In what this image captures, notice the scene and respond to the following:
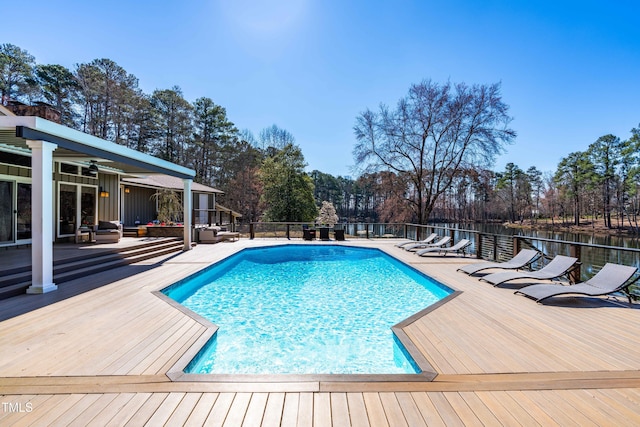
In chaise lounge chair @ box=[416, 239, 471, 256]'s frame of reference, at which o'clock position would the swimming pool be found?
The swimming pool is roughly at 10 o'clock from the chaise lounge chair.

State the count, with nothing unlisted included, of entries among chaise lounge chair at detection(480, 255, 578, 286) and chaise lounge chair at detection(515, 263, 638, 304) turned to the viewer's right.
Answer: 0

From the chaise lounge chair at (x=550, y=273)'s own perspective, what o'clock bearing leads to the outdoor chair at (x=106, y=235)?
The outdoor chair is roughly at 1 o'clock from the chaise lounge chair.

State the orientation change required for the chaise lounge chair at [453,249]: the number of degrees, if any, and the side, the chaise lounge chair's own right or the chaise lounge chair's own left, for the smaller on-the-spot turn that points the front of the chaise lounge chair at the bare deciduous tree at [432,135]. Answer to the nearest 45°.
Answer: approximately 90° to the chaise lounge chair's own right

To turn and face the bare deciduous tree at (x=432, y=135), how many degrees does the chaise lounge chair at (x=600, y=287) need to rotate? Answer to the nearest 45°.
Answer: approximately 90° to its right

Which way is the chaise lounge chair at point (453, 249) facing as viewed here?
to the viewer's left

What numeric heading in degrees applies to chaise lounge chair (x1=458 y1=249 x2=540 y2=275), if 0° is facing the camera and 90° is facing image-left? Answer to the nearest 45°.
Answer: approximately 45°

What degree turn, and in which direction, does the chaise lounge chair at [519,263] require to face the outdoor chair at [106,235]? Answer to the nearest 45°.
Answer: approximately 45° to its right

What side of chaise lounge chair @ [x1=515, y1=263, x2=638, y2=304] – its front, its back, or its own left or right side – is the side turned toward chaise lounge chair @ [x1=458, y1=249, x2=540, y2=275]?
right

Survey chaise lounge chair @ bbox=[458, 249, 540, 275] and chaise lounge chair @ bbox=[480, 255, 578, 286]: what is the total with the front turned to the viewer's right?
0

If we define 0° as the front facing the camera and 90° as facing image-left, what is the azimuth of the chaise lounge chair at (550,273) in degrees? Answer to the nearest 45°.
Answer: approximately 45°

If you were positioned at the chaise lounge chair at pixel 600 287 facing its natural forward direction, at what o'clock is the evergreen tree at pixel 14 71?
The evergreen tree is roughly at 1 o'clock from the chaise lounge chair.

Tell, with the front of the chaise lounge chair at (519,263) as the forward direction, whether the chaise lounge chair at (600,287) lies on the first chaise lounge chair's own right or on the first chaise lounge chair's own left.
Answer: on the first chaise lounge chair's own left

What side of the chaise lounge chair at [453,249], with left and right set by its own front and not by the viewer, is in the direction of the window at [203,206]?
front
